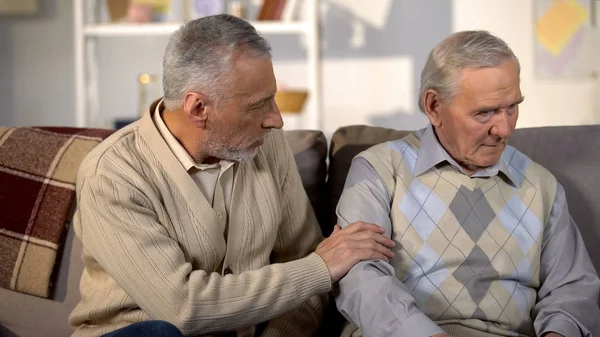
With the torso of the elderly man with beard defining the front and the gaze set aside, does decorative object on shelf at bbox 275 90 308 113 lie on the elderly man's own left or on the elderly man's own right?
on the elderly man's own left

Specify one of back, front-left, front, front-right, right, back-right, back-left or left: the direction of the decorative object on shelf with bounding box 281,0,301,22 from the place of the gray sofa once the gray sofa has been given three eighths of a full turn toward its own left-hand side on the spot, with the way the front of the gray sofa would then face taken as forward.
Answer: front-left

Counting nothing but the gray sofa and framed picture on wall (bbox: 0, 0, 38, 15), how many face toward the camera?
2

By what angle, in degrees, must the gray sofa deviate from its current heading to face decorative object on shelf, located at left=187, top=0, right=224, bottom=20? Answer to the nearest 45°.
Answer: approximately 180°

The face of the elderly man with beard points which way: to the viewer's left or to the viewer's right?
to the viewer's right

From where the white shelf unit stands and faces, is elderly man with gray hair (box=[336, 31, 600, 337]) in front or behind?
in front

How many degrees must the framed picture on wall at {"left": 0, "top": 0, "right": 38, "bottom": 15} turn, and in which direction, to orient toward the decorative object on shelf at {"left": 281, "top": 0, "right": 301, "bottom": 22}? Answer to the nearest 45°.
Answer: approximately 45° to its left

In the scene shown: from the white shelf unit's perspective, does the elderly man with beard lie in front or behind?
in front

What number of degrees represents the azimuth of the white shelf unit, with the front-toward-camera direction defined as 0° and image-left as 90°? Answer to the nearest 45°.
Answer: approximately 0°
